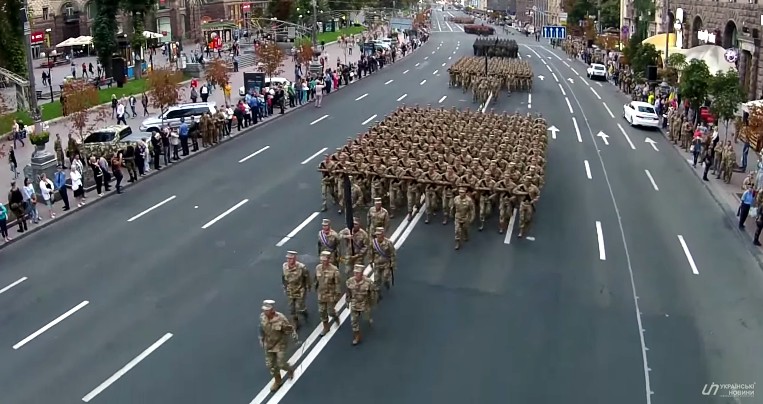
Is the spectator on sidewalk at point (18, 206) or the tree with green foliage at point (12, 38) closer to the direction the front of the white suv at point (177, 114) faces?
the spectator on sidewalk

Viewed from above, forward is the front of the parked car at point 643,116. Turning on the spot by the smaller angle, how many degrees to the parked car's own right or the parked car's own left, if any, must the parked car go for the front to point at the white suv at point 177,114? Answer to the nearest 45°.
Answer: approximately 90° to the parked car's own left

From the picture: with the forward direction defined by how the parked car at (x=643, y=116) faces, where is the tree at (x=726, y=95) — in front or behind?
behind

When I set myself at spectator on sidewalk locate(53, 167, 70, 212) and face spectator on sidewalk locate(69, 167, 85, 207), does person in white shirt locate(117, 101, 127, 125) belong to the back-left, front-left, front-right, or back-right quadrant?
front-left

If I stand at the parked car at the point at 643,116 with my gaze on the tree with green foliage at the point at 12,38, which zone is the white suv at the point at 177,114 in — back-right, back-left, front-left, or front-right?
front-left

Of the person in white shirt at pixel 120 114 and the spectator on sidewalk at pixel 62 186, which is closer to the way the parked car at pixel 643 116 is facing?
the person in white shirt

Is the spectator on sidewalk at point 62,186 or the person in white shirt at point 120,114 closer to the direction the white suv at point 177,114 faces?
the spectator on sidewalk
